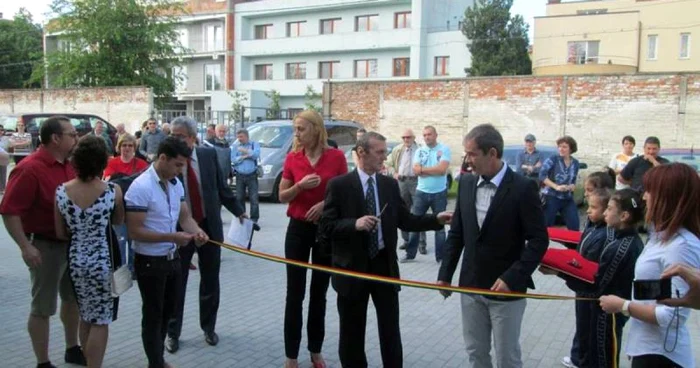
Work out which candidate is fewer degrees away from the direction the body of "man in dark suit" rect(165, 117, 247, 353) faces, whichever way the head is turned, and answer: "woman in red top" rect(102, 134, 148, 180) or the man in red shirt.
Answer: the man in red shirt

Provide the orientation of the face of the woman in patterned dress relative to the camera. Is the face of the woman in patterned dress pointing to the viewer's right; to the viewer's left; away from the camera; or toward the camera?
away from the camera

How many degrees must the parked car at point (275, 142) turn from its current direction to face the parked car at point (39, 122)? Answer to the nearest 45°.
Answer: approximately 90° to its right

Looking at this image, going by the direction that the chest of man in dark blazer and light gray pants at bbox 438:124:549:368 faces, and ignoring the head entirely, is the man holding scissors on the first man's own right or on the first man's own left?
on the first man's own right

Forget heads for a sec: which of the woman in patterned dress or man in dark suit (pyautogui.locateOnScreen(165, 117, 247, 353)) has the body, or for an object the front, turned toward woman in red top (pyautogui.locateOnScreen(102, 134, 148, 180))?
the woman in patterned dress

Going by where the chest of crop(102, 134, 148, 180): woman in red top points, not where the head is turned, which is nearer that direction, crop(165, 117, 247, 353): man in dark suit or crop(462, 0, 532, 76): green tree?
the man in dark suit

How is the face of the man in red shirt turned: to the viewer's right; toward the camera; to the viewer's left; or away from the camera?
to the viewer's right

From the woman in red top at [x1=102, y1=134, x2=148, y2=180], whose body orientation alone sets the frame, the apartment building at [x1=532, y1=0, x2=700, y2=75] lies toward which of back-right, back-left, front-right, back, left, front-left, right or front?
back-left

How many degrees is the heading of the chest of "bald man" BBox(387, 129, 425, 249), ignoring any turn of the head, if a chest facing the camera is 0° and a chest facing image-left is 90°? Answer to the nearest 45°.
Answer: approximately 0°

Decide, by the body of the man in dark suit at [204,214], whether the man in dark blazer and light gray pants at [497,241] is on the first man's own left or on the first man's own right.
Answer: on the first man's own left

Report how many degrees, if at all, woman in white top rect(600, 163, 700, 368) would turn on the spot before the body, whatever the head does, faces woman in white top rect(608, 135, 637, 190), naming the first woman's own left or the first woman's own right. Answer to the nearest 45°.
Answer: approximately 90° to the first woman's own right

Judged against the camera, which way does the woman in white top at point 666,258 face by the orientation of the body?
to the viewer's left

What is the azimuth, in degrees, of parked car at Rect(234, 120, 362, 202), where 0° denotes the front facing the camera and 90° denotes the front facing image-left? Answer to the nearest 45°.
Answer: approximately 45°
